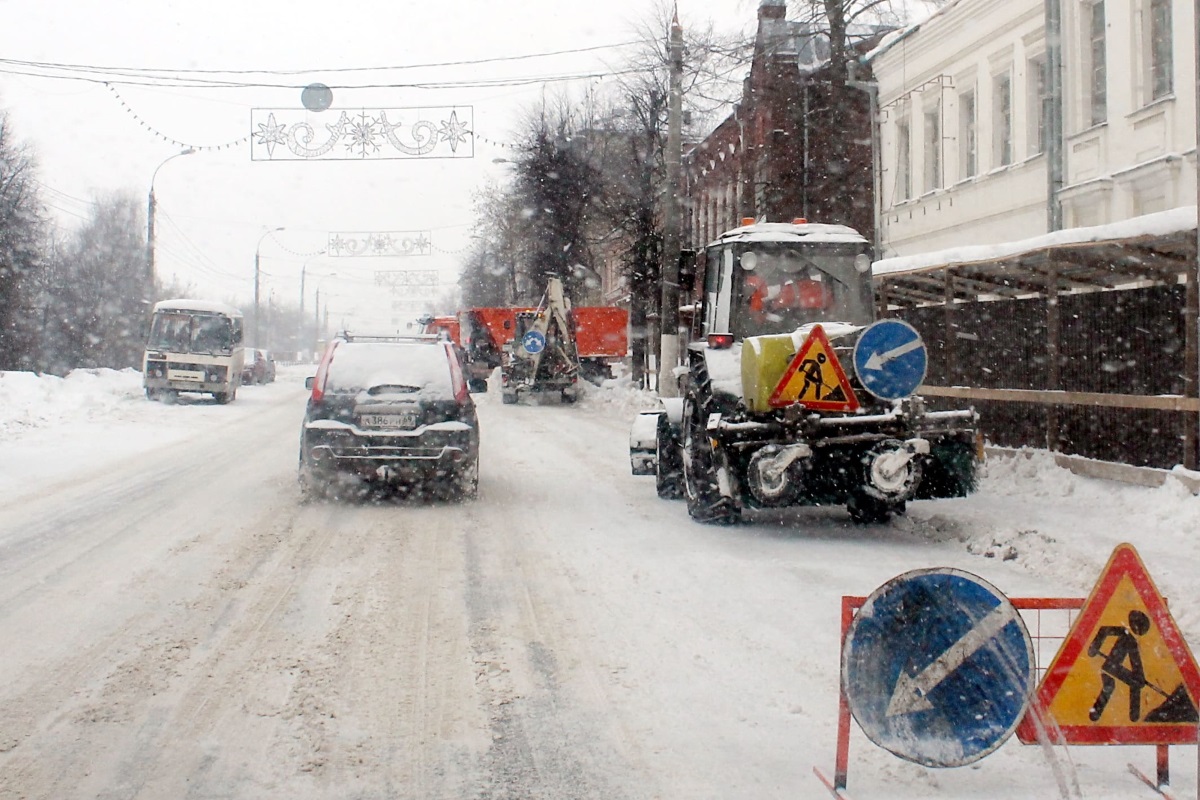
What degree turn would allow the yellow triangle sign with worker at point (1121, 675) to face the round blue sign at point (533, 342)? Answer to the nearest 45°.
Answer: approximately 135° to its right

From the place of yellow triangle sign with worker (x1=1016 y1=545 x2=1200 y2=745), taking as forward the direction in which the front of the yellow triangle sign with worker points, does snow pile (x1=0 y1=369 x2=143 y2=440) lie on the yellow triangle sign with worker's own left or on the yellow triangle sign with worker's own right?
on the yellow triangle sign with worker's own right

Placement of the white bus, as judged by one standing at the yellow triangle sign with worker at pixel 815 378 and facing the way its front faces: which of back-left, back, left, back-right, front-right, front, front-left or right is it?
back-right

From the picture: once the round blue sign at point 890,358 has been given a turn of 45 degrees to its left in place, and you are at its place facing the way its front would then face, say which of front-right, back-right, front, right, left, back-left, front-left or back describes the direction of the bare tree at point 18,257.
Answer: back

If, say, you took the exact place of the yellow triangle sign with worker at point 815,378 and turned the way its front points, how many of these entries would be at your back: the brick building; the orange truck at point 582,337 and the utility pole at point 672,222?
3

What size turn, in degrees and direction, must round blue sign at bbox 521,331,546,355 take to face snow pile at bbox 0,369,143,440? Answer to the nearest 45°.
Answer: approximately 90° to its right

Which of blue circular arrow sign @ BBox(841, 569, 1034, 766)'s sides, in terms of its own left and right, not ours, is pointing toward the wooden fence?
back

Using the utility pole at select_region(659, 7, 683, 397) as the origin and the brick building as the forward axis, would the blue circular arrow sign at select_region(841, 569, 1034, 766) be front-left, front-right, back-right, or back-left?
back-right
